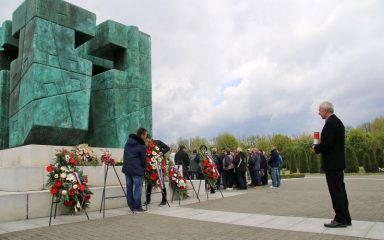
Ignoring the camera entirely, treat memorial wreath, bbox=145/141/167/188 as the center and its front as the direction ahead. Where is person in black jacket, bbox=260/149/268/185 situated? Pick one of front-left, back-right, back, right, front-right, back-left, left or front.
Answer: left

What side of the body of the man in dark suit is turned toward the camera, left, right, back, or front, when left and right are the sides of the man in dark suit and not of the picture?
left

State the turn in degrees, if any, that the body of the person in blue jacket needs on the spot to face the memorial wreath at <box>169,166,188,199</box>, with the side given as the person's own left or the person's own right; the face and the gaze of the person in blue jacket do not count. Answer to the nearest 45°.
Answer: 0° — they already face it

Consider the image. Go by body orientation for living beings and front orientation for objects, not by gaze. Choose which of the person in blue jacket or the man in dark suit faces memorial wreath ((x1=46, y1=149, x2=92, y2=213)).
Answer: the man in dark suit

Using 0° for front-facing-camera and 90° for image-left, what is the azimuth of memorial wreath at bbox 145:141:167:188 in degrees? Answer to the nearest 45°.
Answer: approximately 315°

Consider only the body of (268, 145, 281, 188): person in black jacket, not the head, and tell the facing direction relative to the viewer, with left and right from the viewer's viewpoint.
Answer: facing to the left of the viewer

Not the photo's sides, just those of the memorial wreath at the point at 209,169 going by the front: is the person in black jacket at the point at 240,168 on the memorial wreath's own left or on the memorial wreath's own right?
on the memorial wreath's own left

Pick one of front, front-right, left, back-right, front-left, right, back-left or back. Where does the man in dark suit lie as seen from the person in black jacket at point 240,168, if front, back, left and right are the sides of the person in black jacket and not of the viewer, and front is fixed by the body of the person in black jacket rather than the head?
left

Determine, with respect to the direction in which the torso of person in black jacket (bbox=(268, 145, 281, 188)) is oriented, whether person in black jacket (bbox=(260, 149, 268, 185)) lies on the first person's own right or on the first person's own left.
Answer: on the first person's own right

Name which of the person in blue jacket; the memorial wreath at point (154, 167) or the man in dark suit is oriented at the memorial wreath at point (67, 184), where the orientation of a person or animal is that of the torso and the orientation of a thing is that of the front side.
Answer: the man in dark suit

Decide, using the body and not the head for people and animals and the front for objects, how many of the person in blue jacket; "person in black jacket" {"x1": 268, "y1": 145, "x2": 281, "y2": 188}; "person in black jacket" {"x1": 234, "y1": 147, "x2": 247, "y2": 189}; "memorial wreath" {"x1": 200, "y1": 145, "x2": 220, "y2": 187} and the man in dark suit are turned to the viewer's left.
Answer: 3

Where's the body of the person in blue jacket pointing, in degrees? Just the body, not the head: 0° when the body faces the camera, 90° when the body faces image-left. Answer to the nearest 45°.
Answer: approximately 225°

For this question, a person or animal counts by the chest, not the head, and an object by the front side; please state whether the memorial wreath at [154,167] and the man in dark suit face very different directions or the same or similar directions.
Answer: very different directions
